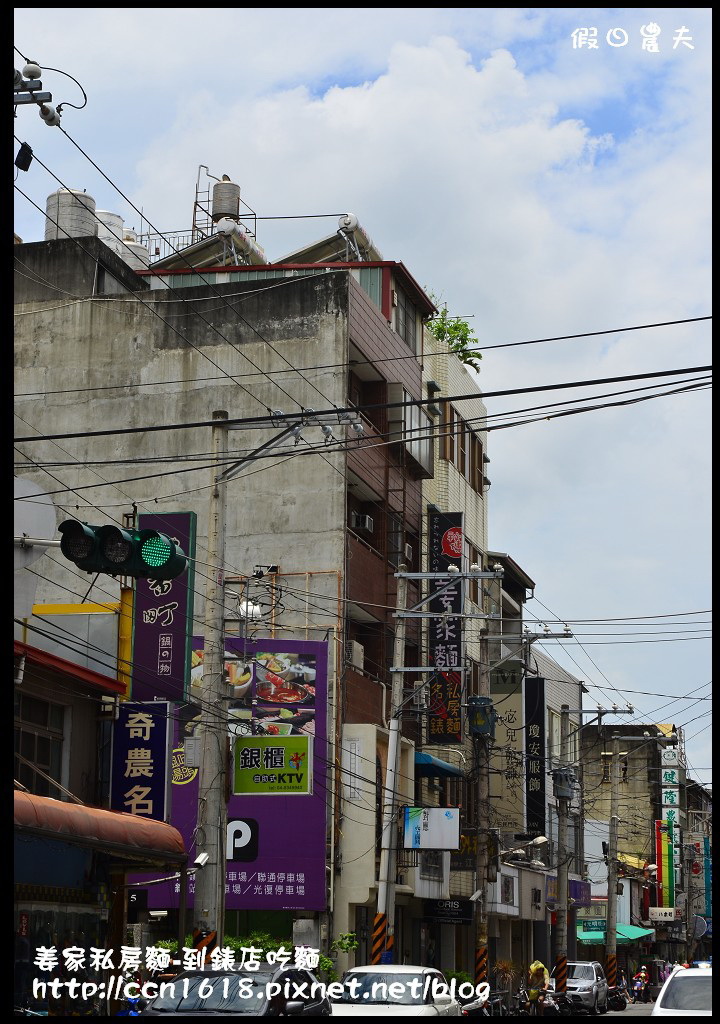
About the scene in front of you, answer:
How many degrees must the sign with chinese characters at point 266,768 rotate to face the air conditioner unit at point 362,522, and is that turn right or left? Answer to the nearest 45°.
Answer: approximately 180°

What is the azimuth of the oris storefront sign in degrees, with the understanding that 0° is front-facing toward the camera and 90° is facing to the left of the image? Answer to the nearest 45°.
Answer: approximately 0°

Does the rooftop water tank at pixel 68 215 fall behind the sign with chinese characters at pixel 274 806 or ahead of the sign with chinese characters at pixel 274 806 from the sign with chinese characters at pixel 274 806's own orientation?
behind

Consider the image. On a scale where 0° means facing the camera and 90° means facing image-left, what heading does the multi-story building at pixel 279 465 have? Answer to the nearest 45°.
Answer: approximately 315°
